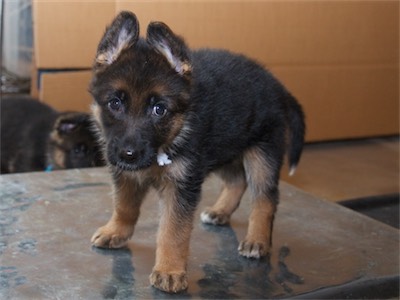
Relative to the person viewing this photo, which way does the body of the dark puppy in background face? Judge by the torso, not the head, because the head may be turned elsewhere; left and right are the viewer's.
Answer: facing to the right of the viewer

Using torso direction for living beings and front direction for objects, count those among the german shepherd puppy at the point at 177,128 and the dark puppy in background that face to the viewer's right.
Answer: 1

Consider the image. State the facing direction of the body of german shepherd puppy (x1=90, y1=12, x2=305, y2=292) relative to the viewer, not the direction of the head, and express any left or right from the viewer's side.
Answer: facing the viewer and to the left of the viewer

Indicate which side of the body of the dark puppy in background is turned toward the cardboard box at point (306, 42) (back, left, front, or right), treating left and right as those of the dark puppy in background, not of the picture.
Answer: front

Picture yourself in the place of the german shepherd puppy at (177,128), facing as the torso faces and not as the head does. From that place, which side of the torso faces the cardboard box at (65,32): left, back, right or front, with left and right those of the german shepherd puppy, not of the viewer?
right

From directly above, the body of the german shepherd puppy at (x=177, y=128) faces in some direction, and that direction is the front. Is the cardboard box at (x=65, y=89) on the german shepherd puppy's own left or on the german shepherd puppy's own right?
on the german shepherd puppy's own right

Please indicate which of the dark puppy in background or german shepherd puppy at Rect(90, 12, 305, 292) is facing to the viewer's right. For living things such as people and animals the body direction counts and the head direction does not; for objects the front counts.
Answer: the dark puppy in background
